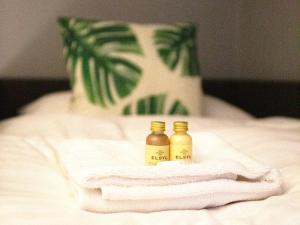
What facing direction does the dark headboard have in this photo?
toward the camera

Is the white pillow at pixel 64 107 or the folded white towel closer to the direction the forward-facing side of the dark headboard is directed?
the folded white towel

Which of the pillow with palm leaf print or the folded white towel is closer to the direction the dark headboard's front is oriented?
the folded white towel

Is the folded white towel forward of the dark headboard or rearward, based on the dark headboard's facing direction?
forward

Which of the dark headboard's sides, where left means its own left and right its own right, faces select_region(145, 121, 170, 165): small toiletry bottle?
front
